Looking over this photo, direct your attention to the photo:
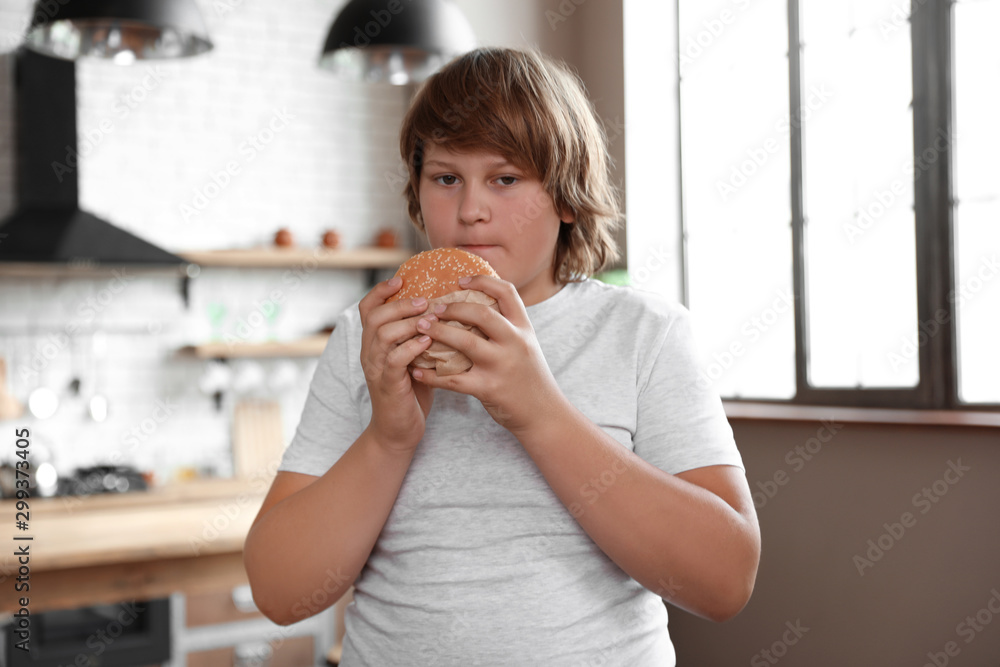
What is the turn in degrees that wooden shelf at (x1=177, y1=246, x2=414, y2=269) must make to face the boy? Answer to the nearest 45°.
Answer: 0° — it already faces them

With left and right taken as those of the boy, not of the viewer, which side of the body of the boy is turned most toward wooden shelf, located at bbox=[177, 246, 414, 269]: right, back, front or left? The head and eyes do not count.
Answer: back

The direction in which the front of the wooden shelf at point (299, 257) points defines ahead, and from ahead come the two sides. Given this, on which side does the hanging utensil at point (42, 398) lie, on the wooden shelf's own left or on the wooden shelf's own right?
on the wooden shelf's own right

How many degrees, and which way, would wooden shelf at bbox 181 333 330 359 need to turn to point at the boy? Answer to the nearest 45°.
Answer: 0° — it already faces them

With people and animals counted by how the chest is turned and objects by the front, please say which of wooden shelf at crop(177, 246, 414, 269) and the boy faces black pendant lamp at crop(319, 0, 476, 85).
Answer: the wooden shelf
